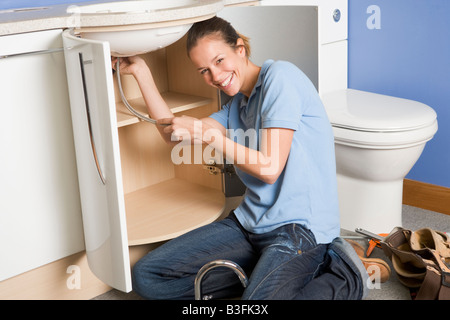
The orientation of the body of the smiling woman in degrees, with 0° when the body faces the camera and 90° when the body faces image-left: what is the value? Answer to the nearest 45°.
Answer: approximately 45°

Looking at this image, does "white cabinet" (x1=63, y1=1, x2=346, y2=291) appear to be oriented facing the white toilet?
no

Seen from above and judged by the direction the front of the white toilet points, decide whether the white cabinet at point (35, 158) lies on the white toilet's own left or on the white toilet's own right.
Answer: on the white toilet's own right

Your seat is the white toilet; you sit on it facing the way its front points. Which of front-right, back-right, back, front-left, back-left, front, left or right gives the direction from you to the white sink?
right

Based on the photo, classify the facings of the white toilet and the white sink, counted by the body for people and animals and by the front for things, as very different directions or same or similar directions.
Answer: same or similar directions

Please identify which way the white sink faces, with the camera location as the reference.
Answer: facing the viewer and to the right of the viewer

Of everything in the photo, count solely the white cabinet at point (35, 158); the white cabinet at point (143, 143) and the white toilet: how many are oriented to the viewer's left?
0

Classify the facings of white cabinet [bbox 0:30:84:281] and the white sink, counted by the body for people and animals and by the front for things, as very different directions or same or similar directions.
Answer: same or similar directions

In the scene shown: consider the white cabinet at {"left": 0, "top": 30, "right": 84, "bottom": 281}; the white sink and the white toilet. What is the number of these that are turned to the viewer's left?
0

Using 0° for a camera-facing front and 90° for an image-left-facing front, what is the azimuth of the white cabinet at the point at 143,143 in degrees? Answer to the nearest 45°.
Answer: approximately 315°
